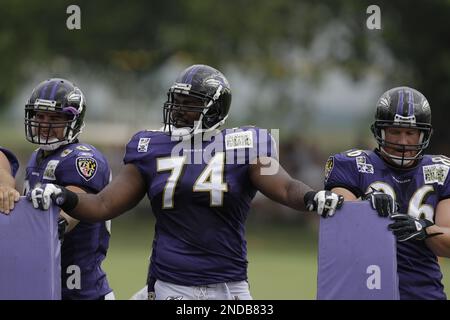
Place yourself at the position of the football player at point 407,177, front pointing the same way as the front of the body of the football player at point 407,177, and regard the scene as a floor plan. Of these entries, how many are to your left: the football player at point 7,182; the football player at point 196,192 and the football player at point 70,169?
0

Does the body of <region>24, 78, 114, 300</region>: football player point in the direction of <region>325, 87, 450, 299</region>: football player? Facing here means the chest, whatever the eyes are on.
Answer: no

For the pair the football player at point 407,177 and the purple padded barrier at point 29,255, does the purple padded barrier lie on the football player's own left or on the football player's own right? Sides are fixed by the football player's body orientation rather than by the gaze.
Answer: on the football player's own right

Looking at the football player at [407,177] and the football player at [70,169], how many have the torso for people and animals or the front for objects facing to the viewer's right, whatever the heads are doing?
0

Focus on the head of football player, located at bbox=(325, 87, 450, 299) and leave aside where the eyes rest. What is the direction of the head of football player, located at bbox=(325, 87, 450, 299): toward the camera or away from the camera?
toward the camera

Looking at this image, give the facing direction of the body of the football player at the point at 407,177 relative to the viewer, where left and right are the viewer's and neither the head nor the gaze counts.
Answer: facing the viewer

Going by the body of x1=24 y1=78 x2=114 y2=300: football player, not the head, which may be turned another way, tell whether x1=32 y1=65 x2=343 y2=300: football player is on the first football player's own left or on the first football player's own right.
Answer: on the first football player's own left

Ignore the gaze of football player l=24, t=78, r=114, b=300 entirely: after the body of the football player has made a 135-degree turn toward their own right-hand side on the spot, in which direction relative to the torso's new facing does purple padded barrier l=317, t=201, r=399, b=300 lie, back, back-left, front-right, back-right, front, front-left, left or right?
back-right

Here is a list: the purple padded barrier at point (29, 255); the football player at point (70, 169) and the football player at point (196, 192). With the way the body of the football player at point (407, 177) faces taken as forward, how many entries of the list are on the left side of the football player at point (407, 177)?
0

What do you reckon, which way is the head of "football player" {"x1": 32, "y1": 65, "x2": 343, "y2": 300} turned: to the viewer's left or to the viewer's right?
to the viewer's left

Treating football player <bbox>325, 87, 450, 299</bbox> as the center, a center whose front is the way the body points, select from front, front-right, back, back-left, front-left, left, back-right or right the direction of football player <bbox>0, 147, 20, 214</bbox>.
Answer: right

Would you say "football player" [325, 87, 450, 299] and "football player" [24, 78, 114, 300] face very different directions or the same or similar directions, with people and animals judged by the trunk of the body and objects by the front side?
same or similar directions
